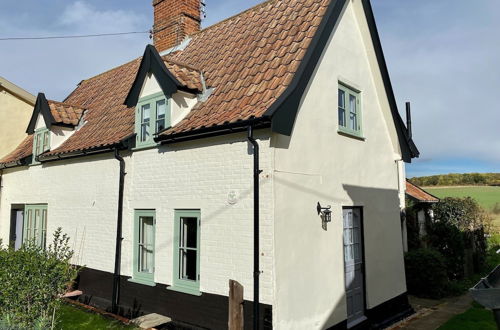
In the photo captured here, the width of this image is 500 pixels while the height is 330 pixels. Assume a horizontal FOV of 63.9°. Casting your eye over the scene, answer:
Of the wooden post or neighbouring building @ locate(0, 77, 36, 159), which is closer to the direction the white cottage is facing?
the wooden post

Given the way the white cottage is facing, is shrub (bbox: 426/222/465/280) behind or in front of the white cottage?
behind

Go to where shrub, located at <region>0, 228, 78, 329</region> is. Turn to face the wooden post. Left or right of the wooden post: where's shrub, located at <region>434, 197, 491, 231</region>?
left

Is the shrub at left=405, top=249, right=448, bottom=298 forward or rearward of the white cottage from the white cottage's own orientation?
rearward

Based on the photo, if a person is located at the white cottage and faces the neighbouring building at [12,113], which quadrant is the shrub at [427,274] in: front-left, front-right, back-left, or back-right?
back-right
